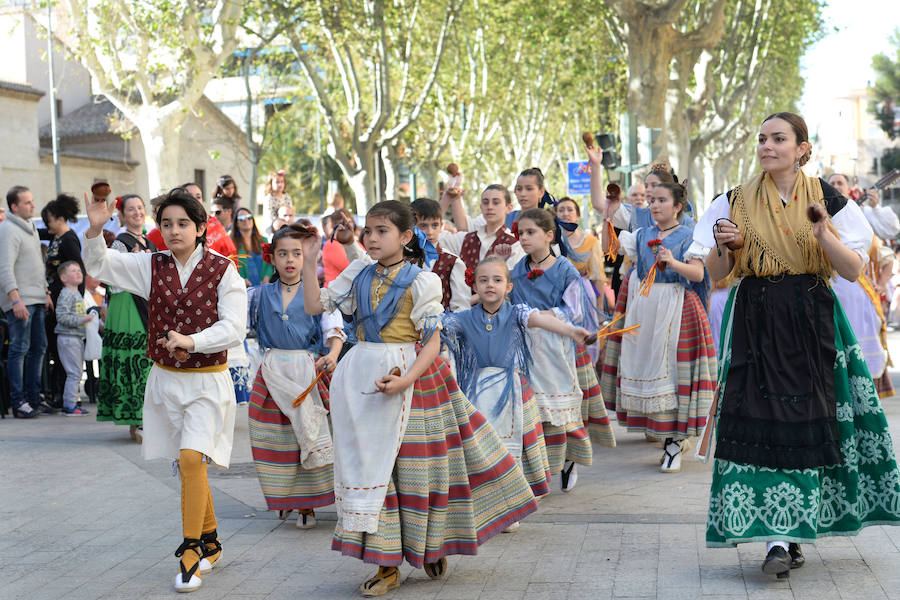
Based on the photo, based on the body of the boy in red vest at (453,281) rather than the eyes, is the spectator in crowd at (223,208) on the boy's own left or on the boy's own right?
on the boy's own right

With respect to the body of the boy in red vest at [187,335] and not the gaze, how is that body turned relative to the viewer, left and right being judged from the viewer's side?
facing the viewer and to the left of the viewer

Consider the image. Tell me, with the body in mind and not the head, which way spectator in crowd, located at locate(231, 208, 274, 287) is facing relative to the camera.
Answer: toward the camera

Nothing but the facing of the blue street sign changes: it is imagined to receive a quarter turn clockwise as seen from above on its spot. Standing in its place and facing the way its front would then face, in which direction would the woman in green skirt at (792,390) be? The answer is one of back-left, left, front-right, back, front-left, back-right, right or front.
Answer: left

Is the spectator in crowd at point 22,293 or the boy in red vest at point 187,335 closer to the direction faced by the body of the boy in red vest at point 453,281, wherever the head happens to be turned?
the boy in red vest

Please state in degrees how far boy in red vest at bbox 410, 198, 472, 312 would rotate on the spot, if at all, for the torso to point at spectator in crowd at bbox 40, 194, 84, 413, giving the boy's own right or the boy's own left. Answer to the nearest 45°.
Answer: approximately 90° to the boy's own right

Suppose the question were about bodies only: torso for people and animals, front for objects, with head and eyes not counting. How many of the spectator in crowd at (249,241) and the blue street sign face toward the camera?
2

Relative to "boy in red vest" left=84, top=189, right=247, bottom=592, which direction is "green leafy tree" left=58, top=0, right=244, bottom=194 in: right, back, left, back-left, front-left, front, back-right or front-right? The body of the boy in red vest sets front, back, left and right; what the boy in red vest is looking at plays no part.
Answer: back-right

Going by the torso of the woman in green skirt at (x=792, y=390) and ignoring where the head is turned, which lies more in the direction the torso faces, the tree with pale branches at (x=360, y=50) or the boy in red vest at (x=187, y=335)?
the boy in red vest

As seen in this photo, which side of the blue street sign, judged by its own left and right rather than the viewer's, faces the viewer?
front
